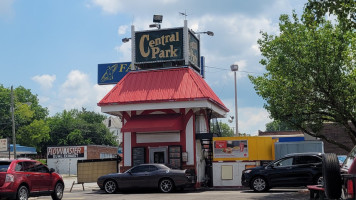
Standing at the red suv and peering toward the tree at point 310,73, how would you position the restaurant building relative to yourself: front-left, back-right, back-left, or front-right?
front-left

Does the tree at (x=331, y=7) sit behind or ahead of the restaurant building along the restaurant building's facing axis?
ahead

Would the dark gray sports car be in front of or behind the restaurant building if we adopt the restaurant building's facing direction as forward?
in front

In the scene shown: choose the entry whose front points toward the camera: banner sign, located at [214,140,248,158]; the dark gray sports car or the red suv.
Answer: the banner sign

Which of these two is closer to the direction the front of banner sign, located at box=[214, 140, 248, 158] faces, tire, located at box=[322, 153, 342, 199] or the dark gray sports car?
the tire

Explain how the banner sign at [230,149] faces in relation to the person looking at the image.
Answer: facing the viewer

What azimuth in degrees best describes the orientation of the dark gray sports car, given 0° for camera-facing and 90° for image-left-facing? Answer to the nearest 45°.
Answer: approximately 90°

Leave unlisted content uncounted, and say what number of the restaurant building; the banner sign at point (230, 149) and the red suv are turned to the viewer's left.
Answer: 0

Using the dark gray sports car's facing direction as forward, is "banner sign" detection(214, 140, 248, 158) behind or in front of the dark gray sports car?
behind

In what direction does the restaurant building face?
toward the camera

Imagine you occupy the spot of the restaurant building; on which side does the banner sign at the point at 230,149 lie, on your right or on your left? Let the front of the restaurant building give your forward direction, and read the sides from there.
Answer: on your left

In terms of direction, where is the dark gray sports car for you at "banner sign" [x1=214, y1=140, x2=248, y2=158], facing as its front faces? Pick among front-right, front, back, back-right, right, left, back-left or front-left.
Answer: front-right

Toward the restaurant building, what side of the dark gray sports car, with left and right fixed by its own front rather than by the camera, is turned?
right
